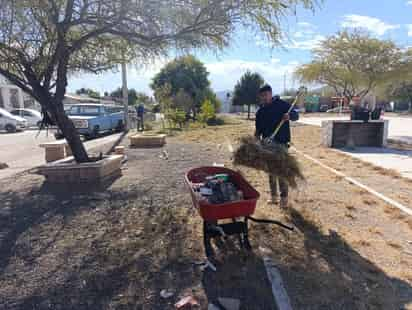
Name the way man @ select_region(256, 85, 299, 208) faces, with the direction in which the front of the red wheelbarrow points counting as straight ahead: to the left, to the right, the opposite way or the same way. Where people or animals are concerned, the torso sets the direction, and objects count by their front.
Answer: to the left

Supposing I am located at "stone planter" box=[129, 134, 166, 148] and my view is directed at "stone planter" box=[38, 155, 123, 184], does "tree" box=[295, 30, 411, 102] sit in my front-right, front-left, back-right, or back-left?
back-left

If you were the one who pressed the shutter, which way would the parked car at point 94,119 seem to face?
facing the viewer and to the left of the viewer

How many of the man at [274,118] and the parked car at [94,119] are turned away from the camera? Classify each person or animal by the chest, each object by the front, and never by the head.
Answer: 0

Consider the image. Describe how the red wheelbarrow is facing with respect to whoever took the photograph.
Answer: facing away from the viewer and to the left of the viewer

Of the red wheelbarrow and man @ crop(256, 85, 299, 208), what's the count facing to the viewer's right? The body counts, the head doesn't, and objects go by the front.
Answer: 0

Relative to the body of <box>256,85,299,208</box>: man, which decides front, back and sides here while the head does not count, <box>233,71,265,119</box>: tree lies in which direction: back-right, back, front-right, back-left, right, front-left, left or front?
back-right

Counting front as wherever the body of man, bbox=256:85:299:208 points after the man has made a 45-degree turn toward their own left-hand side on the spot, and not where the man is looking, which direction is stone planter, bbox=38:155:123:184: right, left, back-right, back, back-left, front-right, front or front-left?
right

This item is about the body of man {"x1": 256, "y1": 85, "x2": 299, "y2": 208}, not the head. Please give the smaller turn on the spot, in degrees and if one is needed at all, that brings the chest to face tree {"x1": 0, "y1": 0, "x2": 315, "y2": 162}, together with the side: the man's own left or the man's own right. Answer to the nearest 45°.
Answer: approximately 45° to the man's own right

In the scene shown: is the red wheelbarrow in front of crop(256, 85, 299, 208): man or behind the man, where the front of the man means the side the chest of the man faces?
in front

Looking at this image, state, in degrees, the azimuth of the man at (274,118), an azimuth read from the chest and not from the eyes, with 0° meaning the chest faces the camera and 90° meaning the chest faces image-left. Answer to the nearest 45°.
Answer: approximately 45°
